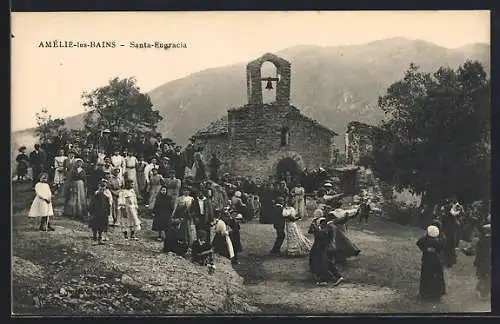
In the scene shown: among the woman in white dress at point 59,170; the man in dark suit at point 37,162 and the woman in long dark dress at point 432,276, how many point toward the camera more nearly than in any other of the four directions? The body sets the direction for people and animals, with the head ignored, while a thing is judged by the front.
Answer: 2

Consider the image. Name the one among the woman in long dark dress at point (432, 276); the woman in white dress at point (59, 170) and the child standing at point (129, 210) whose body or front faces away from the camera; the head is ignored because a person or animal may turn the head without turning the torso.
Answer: the woman in long dark dress

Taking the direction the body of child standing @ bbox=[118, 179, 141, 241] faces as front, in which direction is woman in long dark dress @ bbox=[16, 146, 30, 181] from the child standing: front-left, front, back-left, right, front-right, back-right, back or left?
right

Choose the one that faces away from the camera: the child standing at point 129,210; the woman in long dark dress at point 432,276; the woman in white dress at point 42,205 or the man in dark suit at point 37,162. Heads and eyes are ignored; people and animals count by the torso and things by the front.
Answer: the woman in long dark dress

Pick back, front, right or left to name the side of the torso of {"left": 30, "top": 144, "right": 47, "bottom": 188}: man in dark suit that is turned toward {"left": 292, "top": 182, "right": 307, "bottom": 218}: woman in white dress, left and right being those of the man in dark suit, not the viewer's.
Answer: left

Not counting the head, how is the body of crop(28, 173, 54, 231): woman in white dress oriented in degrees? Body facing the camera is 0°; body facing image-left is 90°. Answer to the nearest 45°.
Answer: approximately 315°

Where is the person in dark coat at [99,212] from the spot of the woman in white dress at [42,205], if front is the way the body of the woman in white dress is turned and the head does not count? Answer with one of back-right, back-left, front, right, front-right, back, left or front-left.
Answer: front-left

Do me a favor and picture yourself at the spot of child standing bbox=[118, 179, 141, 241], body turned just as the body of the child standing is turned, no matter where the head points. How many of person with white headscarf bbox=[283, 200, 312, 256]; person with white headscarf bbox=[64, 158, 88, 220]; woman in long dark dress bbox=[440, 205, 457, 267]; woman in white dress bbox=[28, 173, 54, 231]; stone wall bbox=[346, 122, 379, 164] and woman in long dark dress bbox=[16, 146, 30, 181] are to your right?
3

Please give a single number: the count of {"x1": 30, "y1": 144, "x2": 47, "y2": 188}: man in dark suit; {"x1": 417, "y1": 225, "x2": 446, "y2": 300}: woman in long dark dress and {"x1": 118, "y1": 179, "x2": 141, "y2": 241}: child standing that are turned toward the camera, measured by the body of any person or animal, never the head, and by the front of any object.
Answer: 2

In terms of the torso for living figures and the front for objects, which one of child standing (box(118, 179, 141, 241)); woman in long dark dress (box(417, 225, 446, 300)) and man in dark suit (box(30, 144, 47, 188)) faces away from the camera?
the woman in long dark dress

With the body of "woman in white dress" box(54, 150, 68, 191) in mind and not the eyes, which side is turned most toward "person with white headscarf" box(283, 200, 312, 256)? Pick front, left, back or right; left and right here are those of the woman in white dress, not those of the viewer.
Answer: left
